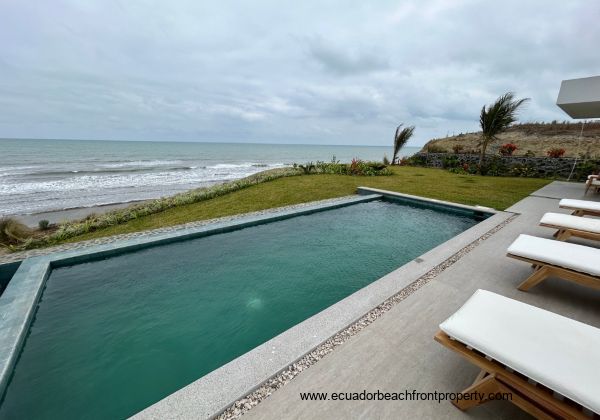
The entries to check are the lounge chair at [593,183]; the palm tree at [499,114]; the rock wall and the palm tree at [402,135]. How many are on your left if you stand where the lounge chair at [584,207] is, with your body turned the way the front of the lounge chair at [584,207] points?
0

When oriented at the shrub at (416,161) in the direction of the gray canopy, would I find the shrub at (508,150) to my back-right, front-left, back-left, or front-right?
front-left

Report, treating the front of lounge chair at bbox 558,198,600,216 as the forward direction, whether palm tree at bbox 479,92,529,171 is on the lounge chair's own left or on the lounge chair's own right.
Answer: on the lounge chair's own right

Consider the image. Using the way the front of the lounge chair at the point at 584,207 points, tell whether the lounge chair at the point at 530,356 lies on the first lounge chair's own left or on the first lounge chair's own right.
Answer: on the first lounge chair's own left

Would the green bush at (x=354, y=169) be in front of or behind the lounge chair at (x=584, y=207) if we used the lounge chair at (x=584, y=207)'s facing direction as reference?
in front

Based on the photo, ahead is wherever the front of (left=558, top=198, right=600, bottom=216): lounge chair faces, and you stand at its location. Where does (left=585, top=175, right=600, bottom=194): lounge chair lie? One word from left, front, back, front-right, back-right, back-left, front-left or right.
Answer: right

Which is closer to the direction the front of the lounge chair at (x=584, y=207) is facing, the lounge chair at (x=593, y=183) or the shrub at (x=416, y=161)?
the shrub

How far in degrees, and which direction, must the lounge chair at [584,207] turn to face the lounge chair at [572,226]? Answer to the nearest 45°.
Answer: approximately 90° to its left

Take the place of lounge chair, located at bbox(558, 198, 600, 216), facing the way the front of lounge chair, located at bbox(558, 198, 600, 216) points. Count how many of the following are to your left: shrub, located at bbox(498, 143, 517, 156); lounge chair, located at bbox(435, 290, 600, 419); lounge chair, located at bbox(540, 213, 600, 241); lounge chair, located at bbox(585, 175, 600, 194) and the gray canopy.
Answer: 2

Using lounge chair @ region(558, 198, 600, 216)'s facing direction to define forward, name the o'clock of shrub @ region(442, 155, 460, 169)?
The shrub is roughly at 2 o'clock from the lounge chair.

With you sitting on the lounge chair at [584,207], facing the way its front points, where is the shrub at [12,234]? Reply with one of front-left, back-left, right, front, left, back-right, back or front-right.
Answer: front-left

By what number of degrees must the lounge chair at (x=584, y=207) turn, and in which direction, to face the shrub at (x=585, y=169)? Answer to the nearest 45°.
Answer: approximately 90° to its right

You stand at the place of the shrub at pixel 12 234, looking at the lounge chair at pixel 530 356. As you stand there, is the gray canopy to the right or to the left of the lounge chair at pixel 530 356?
left

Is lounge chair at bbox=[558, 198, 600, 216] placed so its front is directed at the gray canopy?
no

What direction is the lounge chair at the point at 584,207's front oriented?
to the viewer's left

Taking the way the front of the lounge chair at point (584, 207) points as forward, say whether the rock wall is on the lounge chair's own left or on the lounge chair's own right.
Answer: on the lounge chair's own right

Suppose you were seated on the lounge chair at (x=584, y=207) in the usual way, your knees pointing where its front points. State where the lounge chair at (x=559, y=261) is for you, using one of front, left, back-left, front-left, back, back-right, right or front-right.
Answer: left

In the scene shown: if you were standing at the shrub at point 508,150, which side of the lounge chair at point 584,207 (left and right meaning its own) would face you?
right

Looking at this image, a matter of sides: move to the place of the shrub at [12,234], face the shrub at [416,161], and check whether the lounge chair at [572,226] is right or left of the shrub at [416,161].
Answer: right

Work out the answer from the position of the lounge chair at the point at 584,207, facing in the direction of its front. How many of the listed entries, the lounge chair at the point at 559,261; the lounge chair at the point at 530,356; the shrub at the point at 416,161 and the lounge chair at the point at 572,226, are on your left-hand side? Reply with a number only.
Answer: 3
